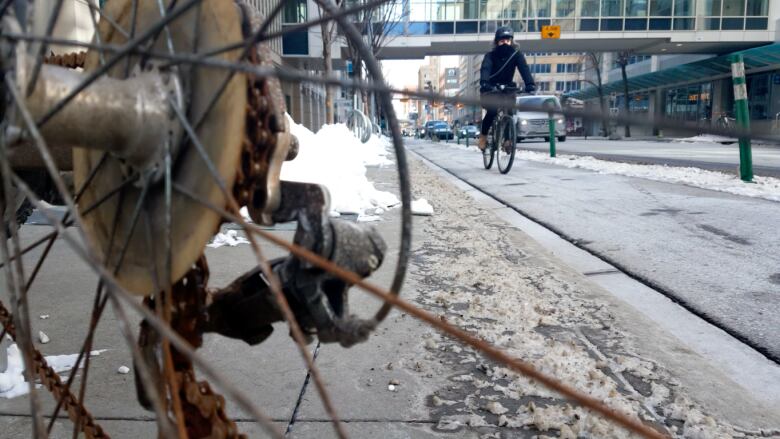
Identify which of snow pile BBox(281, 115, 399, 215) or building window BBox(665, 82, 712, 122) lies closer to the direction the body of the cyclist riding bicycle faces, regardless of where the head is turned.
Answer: the snow pile

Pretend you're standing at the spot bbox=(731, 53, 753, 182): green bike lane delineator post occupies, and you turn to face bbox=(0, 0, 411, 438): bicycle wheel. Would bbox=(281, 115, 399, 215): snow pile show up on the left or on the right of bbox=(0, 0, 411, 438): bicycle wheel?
right

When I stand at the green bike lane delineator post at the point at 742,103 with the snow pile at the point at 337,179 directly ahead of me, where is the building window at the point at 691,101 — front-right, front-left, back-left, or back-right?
back-right

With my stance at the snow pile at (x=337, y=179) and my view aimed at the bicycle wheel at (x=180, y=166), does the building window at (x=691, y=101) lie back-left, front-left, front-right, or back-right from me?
back-left

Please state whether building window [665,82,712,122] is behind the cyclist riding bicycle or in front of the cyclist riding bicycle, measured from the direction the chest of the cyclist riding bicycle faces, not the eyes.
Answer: behind

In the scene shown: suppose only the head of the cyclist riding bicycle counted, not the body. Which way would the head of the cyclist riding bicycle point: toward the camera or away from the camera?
toward the camera

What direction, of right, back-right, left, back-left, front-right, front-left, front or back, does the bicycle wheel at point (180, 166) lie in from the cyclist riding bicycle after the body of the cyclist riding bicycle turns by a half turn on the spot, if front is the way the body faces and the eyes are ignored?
back

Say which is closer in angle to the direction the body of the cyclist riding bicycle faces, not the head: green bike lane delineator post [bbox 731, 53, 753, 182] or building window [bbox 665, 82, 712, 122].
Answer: the green bike lane delineator post

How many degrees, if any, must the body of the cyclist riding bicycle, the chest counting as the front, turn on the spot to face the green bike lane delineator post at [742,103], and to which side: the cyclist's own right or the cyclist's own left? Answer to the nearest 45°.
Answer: approximately 45° to the cyclist's own left

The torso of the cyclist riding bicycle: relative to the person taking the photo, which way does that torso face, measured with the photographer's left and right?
facing the viewer

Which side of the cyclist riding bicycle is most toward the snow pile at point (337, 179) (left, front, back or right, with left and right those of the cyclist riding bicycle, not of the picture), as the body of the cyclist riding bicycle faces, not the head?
front

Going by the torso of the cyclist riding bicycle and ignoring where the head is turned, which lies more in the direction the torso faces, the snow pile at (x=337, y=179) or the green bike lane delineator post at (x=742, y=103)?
the snow pile
